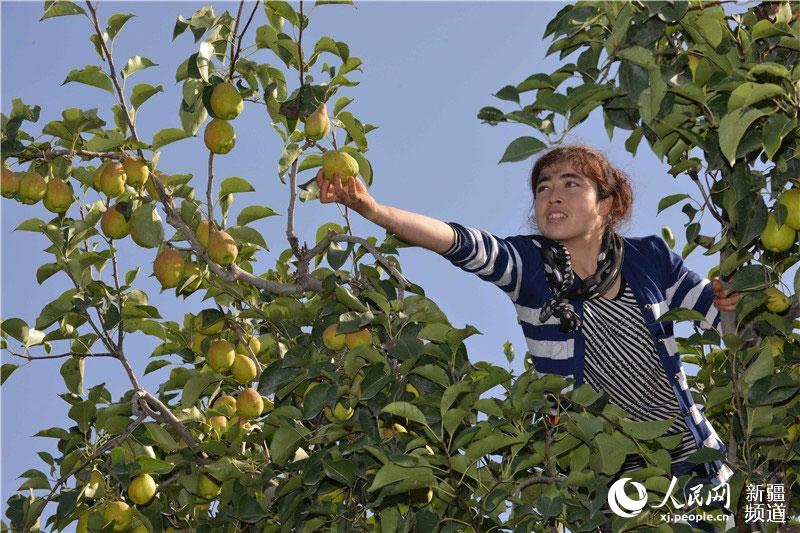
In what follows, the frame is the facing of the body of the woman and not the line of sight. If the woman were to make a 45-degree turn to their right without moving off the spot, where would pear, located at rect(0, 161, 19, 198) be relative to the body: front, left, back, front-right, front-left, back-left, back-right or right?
front-right

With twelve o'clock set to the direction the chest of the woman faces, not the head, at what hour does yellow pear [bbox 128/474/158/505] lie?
The yellow pear is roughly at 3 o'clock from the woman.

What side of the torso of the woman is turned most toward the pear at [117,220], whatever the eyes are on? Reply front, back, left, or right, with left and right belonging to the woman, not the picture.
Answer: right

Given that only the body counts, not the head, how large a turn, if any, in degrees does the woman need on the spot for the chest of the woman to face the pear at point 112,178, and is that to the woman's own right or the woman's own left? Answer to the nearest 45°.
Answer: approximately 90° to the woman's own right

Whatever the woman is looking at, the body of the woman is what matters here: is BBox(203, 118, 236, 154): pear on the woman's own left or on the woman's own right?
on the woman's own right

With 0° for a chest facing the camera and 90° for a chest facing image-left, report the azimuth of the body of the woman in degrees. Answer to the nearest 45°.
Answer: approximately 0°

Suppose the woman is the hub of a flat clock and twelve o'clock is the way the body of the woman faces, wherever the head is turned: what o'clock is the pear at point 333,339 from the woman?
The pear is roughly at 2 o'clock from the woman.

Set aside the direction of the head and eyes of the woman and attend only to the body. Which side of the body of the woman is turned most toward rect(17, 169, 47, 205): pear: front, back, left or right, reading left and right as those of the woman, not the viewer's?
right

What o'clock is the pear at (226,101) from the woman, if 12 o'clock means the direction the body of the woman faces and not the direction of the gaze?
The pear is roughly at 2 o'clock from the woman.

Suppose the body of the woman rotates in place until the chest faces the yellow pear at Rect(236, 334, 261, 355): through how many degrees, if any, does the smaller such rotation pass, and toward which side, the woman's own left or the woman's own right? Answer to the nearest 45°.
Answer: approximately 90° to the woman's own right

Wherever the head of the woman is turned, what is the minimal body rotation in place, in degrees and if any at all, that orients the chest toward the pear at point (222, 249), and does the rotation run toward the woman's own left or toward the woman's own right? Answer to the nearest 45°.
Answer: approximately 90° to the woman's own right

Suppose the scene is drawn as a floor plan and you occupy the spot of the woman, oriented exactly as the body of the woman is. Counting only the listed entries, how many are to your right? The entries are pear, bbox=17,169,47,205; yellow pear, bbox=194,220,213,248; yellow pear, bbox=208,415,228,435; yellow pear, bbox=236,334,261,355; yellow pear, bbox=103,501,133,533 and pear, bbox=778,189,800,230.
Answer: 5
